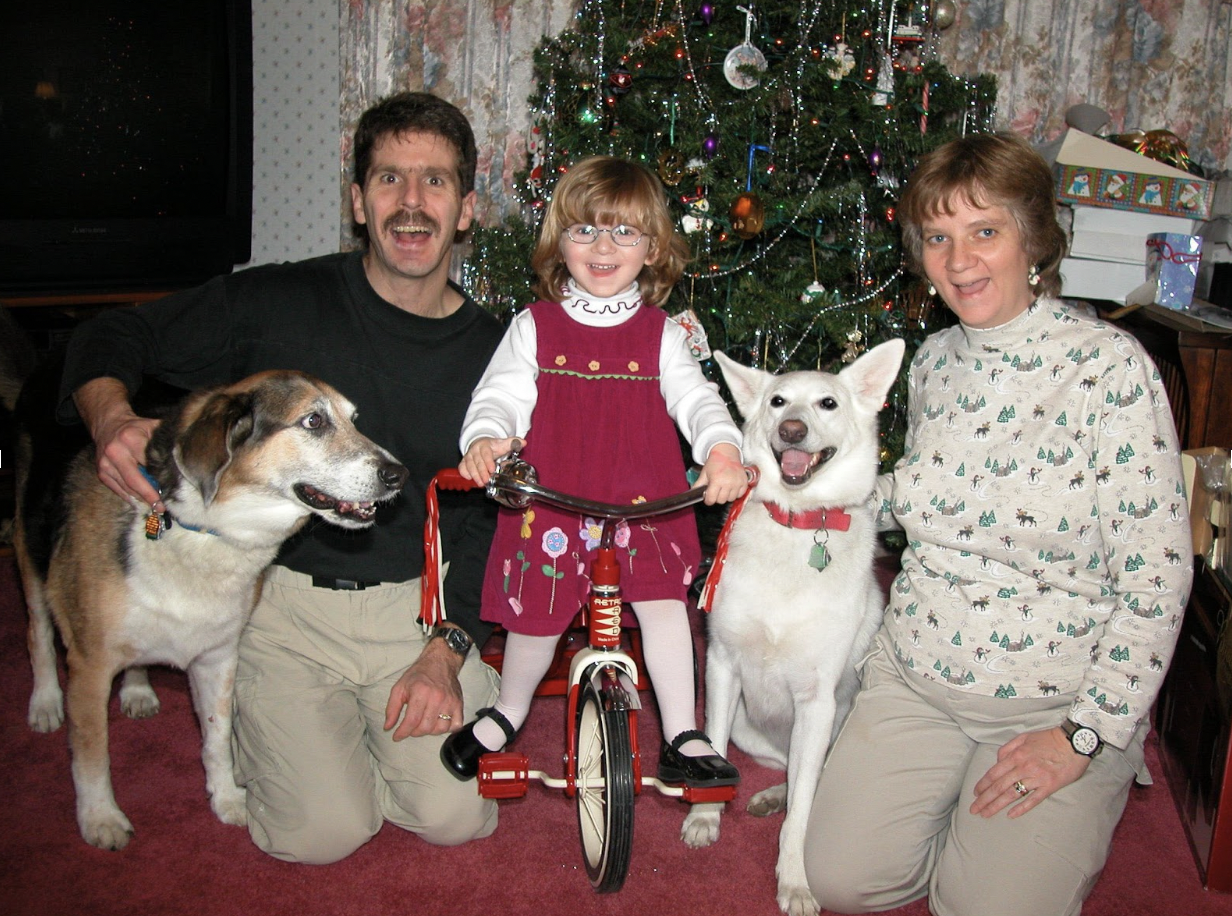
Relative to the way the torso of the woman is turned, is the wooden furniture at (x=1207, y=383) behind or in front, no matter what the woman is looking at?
behind

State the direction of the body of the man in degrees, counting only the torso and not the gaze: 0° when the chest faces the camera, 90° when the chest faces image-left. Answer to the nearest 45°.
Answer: approximately 0°

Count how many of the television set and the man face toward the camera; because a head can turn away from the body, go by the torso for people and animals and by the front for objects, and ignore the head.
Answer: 2

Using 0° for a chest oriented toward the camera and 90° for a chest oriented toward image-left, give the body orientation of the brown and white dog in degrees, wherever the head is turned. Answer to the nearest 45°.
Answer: approximately 315°

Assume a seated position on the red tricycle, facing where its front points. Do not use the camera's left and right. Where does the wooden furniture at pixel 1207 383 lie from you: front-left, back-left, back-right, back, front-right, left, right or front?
back-left

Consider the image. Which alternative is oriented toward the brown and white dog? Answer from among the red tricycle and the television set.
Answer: the television set

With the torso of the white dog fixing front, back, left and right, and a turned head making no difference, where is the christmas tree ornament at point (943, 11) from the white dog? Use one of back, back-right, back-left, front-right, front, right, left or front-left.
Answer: back

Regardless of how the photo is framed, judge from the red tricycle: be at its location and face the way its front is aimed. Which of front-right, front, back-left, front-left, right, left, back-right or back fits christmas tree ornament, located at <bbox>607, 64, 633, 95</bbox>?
back

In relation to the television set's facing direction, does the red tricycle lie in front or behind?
in front
